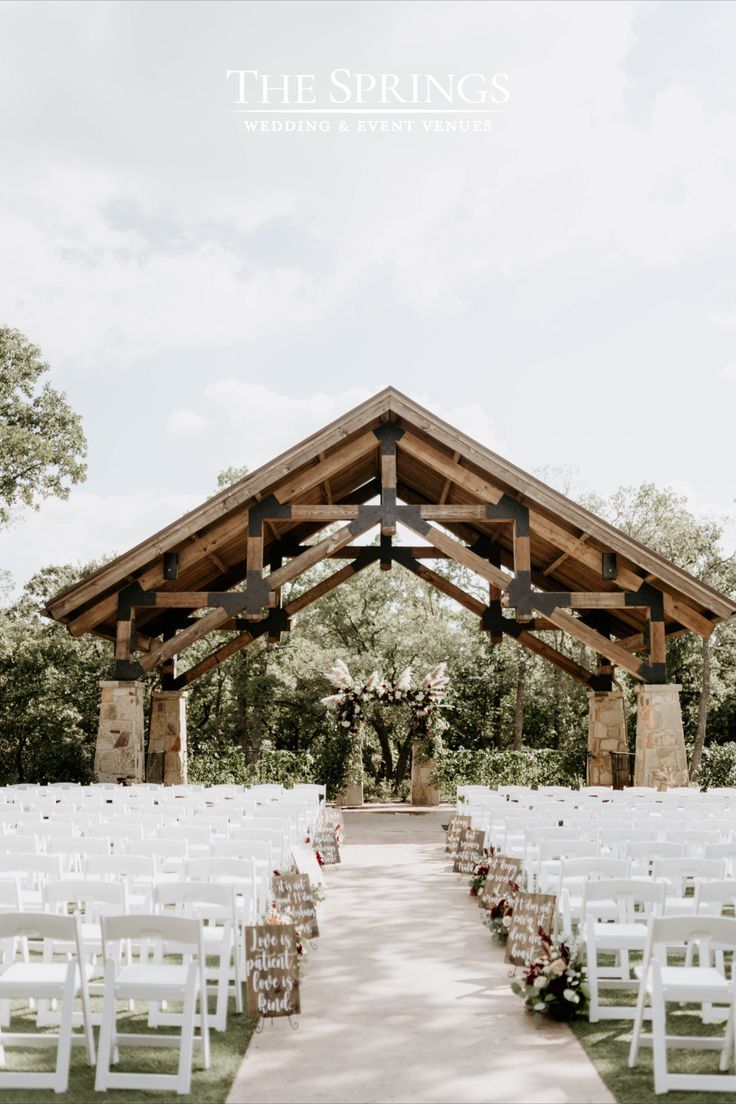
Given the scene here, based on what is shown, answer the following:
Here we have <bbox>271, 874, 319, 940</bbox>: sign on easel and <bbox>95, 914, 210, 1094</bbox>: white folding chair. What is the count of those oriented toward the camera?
1

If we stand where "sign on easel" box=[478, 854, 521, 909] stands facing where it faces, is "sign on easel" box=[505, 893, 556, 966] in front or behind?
in front

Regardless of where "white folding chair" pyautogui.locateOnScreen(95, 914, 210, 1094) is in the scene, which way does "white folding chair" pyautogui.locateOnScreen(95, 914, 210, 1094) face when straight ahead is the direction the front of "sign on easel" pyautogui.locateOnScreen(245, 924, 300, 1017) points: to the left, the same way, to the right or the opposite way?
the opposite way

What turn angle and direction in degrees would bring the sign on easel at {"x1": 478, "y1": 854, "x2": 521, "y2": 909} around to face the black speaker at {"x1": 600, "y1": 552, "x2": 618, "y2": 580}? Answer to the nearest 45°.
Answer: approximately 180°

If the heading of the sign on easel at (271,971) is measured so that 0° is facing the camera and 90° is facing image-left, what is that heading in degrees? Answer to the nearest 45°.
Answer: approximately 0°

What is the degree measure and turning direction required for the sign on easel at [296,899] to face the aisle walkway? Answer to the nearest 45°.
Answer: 0° — it already faces it

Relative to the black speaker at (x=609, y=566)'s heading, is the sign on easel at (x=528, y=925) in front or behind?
in front

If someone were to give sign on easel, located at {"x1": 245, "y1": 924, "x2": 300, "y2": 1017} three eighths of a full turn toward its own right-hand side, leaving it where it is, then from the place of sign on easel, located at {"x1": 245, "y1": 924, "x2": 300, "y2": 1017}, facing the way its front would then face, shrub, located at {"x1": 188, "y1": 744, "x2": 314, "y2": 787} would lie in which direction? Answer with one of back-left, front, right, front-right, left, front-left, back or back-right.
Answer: front-right

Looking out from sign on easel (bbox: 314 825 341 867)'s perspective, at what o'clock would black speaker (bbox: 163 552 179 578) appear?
The black speaker is roughly at 5 o'clock from the sign on easel.

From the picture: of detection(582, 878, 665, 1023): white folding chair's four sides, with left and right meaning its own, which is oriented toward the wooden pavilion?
front

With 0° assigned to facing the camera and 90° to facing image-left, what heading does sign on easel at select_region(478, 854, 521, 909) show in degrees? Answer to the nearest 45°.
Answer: approximately 0°

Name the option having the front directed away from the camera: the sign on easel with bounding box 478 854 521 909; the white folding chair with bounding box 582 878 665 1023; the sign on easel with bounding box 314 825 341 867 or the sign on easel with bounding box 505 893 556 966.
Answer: the white folding chair

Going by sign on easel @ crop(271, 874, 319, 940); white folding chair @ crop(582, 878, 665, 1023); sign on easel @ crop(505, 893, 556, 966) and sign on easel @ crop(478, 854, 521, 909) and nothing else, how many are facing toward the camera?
3

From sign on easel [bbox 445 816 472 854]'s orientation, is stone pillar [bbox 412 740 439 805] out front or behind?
behind
